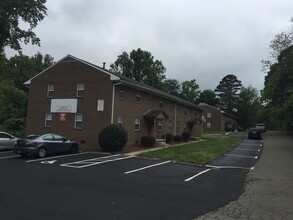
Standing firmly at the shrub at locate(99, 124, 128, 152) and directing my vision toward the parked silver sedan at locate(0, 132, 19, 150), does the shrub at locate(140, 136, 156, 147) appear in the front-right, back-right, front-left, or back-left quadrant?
back-right

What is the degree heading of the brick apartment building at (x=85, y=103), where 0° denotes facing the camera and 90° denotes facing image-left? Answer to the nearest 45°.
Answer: approximately 315°

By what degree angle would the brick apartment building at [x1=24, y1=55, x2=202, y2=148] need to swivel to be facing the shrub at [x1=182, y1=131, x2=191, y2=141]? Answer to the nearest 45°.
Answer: approximately 90° to its left
